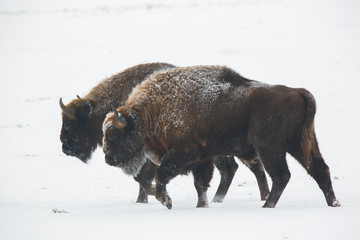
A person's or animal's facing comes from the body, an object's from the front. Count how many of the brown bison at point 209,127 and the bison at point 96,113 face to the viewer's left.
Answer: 2

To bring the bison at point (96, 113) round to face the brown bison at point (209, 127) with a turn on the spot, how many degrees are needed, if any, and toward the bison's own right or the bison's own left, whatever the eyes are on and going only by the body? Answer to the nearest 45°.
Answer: approximately 135° to the bison's own left

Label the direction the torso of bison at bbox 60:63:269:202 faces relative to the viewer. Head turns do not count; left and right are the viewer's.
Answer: facing to the left of the viewer

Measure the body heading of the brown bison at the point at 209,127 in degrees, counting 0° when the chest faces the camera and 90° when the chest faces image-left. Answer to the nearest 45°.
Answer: approximately 90°
